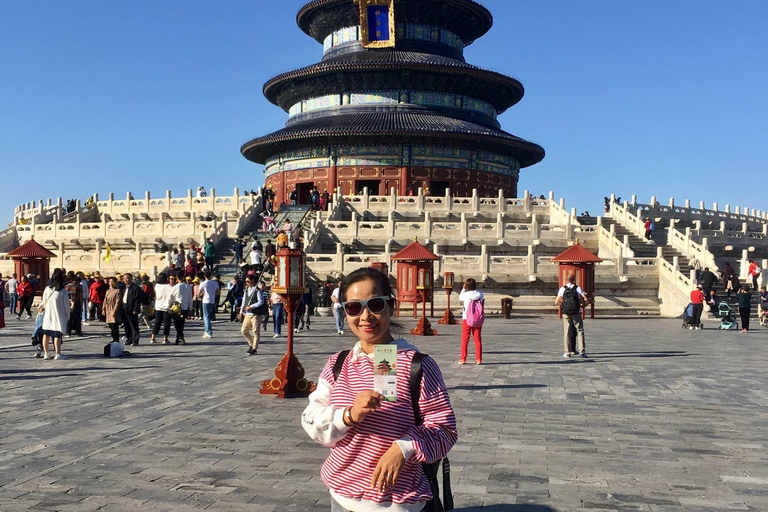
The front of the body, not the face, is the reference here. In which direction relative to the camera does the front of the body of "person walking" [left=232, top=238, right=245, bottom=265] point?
away from the camera

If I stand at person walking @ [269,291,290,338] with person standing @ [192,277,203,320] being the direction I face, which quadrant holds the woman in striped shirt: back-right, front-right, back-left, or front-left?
back-left

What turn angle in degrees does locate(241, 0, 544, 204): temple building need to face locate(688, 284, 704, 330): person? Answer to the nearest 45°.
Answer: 0° — it already faces them

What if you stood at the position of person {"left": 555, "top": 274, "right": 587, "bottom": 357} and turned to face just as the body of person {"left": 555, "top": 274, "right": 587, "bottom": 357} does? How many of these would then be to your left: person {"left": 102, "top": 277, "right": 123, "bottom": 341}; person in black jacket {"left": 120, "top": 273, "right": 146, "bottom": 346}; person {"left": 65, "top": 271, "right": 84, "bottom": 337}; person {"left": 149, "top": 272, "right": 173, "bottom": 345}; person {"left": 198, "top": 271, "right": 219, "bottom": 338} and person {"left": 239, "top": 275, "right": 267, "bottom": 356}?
6

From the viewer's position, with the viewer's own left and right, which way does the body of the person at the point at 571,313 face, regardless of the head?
facing away from the viewer

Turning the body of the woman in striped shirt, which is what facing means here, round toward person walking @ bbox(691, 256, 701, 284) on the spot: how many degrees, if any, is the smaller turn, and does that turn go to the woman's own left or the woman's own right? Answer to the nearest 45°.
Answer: approximately 135° to the woman's own left

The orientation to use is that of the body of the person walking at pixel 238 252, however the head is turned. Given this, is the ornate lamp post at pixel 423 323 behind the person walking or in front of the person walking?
behind
